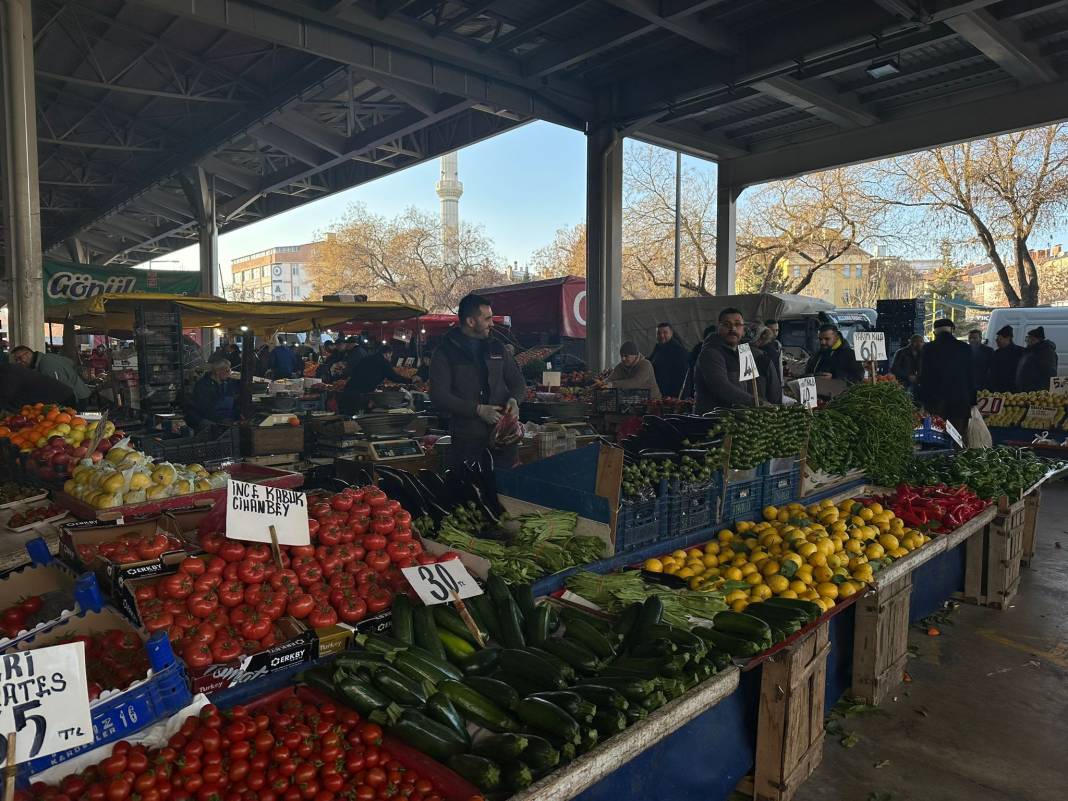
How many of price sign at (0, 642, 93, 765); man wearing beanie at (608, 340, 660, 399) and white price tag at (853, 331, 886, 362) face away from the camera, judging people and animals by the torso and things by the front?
0

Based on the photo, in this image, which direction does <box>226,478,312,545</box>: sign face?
toward the camera

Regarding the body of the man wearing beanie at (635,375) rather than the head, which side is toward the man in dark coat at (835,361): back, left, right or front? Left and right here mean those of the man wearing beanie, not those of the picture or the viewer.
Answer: left

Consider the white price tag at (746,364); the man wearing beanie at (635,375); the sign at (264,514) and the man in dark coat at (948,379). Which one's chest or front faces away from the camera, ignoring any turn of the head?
the man in dark coat

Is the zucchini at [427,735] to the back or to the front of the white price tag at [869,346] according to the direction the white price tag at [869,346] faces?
to the front

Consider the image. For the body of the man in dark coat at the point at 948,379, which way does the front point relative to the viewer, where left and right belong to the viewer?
facing away from the viewer

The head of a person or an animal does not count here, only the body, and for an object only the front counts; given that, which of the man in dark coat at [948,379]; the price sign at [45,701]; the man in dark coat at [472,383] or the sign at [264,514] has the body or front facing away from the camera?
the man in dark coat at [948,379]

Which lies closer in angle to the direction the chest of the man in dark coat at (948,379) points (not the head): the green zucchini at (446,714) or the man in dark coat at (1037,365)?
the man in dark coat

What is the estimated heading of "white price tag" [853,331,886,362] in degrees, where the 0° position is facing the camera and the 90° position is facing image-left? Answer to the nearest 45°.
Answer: approximately 0°

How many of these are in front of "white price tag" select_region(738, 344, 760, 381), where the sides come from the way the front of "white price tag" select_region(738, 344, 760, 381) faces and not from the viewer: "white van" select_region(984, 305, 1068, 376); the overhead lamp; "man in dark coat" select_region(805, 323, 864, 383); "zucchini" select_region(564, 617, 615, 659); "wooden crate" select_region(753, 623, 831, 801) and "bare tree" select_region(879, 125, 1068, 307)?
2

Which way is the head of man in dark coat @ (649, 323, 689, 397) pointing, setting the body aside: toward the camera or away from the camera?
toward the camera

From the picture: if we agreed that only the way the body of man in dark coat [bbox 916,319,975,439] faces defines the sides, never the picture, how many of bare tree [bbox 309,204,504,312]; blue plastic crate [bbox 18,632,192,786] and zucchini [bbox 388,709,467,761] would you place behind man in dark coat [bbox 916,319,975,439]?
2

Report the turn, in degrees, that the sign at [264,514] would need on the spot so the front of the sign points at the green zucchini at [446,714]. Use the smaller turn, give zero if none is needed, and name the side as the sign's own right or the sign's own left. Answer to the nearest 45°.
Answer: approximately 45° to the sign's own left

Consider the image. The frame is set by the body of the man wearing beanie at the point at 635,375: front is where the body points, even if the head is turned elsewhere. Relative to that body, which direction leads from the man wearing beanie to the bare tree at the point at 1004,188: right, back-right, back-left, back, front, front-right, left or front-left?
back

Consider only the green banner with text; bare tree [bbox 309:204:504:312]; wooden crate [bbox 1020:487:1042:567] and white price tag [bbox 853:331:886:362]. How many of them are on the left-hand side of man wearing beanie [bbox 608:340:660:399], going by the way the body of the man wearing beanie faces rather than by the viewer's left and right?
2

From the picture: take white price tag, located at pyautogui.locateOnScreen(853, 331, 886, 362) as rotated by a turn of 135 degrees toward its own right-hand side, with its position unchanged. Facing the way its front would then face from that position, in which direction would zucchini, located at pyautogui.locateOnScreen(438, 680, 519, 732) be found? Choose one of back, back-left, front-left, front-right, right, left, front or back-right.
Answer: back-left
